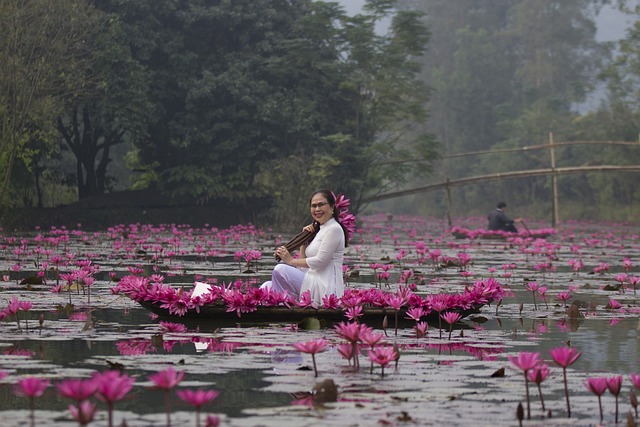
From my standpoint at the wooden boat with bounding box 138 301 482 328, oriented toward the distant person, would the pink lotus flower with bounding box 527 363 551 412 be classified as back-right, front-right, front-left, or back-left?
back-right

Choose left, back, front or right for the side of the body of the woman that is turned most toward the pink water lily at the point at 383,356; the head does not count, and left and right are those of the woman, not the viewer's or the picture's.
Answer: left

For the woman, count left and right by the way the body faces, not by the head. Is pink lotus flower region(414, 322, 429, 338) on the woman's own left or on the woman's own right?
on the woman's own left

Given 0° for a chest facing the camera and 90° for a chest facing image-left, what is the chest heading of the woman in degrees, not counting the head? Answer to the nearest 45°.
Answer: approximately 90°

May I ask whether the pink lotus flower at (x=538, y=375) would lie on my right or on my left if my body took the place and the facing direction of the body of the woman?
on my left
